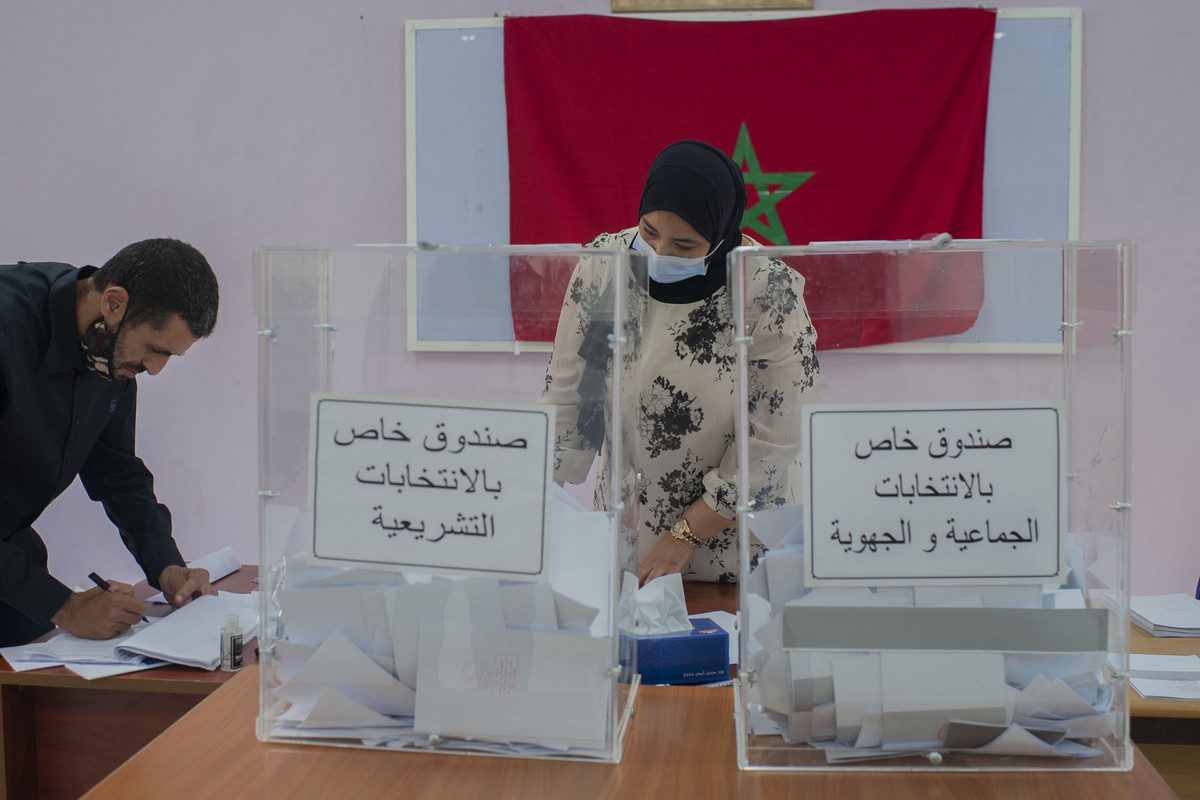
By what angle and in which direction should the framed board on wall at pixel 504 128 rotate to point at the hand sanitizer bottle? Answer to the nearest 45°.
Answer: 0° — it already faces it

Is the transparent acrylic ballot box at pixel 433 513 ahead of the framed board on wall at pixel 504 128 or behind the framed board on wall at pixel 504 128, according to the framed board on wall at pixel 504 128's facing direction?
ahead

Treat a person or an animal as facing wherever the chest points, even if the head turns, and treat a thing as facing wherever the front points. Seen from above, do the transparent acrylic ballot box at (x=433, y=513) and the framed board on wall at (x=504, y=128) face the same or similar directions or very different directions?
same or similar directions

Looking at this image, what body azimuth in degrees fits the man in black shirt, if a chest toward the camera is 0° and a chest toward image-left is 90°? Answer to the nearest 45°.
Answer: approximately 315°

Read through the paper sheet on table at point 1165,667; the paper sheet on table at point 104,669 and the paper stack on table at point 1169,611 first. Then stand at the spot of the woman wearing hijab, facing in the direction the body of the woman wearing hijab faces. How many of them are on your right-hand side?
1

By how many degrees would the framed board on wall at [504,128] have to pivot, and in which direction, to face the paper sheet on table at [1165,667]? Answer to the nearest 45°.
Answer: approximately 45° to its left

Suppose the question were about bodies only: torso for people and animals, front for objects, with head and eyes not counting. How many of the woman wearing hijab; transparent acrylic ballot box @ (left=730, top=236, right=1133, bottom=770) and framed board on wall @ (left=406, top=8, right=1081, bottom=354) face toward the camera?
3

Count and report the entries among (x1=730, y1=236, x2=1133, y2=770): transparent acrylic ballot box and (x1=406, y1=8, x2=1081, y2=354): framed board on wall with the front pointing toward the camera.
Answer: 2

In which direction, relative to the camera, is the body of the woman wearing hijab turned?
toward the camera

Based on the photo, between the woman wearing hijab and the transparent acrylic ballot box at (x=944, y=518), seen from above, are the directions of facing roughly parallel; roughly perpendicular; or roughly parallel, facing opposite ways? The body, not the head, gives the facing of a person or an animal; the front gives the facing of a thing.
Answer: roughly parallel

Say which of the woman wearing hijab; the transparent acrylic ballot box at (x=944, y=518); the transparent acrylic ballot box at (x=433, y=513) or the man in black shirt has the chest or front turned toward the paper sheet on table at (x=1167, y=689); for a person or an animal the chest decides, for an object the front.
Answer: the man in black shirt

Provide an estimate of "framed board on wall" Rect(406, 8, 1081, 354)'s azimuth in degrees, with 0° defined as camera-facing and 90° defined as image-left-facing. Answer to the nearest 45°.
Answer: approximately 0°
